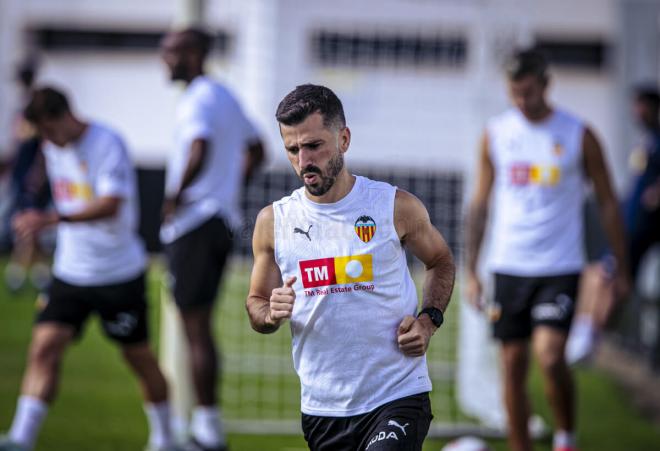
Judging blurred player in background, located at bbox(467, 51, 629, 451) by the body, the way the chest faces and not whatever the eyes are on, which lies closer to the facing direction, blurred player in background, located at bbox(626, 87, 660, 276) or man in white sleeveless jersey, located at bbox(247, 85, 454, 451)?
the man in white sleeveless jersey

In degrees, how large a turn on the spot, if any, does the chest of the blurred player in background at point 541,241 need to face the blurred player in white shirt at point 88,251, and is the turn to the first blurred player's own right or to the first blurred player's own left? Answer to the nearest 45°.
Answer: approximately 90° to the first blurred player's own right

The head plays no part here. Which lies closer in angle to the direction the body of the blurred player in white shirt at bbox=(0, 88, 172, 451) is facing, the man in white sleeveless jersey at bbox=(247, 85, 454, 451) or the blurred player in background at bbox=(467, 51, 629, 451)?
the man in white sleeveless jersey

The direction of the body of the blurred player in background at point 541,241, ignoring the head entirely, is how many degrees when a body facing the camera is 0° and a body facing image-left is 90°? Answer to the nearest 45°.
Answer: approximately 0°

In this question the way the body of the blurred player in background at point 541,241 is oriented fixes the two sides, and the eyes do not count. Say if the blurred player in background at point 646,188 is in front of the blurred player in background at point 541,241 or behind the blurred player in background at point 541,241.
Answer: behind

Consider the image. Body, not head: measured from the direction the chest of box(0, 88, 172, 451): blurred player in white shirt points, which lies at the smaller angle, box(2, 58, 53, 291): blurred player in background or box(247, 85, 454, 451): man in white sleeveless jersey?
the man in white sleeveless jersey

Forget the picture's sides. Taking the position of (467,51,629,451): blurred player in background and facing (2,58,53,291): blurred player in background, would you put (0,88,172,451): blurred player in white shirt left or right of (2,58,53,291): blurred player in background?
left

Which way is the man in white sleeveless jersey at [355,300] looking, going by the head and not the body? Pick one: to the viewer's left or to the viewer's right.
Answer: to the viewer's left

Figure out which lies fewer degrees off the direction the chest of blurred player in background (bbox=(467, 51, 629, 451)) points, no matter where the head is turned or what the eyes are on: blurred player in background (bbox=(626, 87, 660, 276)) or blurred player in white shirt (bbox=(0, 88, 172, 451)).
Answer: the blurred player in white shirt
